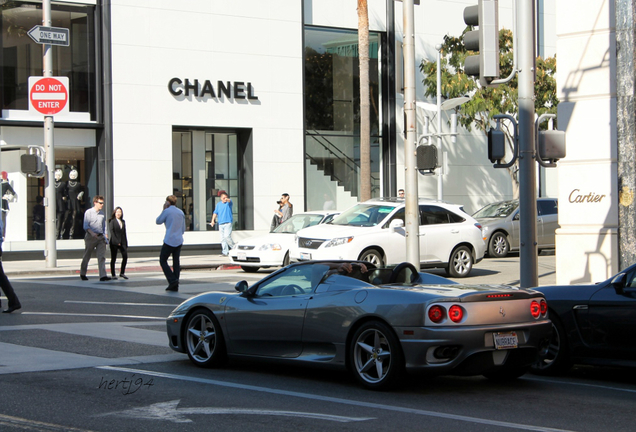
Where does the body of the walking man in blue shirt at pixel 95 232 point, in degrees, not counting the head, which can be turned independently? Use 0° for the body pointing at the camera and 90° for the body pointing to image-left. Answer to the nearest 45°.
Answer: approximately 315°

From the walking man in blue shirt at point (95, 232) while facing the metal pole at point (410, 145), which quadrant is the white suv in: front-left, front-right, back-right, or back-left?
front-left

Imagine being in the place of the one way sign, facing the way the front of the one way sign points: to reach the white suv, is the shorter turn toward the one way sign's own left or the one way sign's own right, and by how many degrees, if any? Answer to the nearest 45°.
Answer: approximately 45° to the one way sign's own left

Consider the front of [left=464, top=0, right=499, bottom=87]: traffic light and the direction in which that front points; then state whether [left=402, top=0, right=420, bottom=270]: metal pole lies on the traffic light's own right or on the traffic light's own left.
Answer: on the traffic light's own right

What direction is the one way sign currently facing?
toward the camera

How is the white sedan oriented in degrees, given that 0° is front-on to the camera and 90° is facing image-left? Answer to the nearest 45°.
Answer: approximately 45°

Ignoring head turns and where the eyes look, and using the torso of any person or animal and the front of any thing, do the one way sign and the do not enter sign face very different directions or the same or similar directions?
same or similar directions

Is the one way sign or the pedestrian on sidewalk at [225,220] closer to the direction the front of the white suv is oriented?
the one way sign

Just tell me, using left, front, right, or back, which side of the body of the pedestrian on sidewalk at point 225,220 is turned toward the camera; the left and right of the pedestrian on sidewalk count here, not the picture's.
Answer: front

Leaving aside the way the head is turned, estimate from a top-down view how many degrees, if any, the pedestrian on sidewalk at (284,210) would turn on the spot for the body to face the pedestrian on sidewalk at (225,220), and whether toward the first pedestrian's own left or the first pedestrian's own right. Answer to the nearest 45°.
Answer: approximately 45° to the first pedestrian's own right

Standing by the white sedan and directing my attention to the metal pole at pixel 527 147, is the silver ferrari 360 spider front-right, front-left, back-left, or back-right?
front-right
